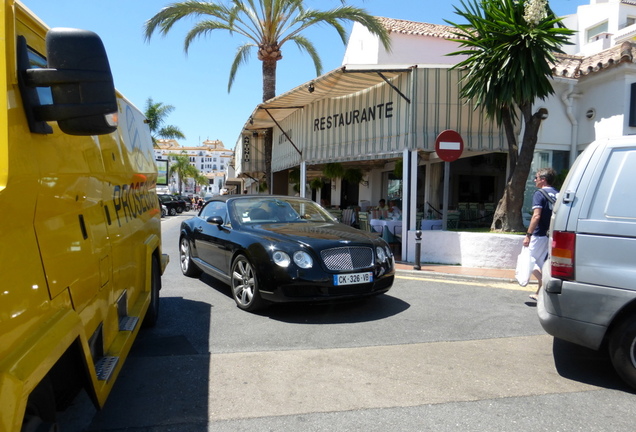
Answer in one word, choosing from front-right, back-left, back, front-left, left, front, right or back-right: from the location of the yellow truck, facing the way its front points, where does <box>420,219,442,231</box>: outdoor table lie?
back

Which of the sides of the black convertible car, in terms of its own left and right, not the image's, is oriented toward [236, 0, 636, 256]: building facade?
left

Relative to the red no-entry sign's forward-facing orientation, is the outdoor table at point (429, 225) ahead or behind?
behind

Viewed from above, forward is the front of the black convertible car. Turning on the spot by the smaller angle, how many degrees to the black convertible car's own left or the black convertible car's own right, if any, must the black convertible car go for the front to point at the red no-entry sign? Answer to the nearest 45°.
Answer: approximately 90° to the black convertible car's own left

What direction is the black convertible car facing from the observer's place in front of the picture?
facing the viewer and to the right of the viewer

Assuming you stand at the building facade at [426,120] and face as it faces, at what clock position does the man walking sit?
The man walking is roughly at 10 o'clock from the building facade.

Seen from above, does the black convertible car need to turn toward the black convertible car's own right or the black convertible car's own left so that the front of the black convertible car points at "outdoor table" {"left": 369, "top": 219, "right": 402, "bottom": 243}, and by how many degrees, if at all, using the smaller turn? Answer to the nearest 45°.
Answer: approximately 90° to the black convertible car's own left

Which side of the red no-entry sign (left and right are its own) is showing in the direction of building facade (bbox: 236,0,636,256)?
back

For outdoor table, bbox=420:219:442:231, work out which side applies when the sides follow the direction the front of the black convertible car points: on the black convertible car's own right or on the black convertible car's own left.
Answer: on the black convertible car's own left

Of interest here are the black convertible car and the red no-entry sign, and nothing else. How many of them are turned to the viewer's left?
0

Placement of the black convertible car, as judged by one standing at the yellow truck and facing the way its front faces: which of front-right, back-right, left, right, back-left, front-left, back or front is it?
back
